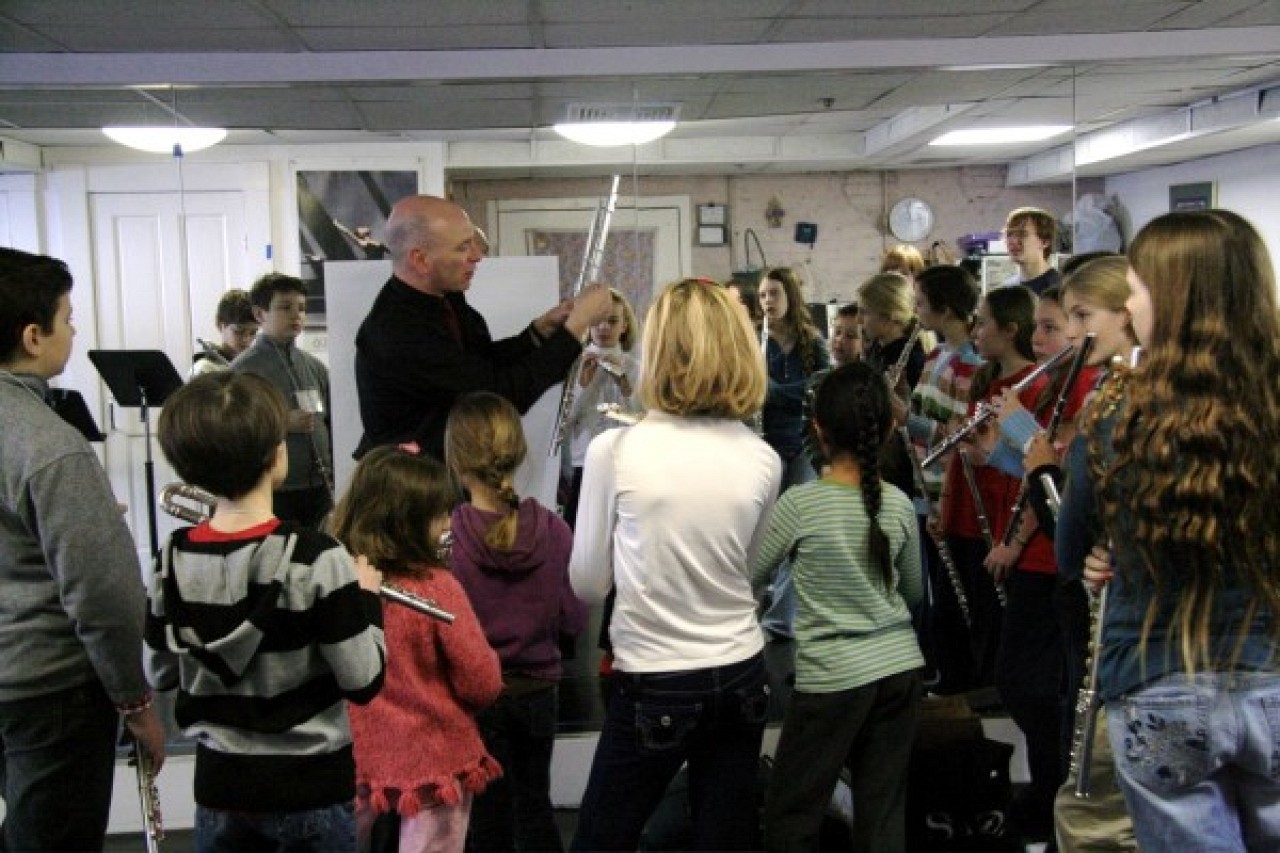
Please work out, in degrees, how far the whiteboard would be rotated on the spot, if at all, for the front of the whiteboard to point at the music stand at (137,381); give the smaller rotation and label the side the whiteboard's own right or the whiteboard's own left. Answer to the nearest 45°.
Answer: approximately 90° to the whiteboard's own right

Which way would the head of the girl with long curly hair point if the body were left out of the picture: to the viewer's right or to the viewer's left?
to the viewer's left

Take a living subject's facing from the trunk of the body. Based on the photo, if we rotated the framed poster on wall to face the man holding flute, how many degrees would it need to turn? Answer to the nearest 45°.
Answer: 0° — it already faces them

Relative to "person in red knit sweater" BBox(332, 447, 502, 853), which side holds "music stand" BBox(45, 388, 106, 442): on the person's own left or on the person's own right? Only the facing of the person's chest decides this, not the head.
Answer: on the person's own left

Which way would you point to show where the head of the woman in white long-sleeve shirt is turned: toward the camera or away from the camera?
away from the camera

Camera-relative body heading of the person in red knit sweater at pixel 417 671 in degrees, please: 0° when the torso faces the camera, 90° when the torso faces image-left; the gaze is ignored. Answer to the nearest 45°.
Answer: approximately 225°

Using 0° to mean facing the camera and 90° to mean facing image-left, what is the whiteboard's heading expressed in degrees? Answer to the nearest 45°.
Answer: approximately 0°

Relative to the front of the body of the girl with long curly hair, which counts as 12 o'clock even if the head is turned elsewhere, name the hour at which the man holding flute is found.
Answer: The man holding flute is roughly at 11 o'clock from the girl with long curly hair.

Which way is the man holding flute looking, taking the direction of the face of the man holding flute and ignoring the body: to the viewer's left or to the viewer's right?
to the viewer's right

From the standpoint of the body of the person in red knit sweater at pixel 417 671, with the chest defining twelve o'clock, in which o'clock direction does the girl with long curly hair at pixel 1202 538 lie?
The girl with long curly hair is roughly at 3 o'clock from the person in red knit sweater.

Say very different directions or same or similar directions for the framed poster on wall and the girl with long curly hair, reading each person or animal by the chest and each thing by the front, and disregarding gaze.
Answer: very different directions

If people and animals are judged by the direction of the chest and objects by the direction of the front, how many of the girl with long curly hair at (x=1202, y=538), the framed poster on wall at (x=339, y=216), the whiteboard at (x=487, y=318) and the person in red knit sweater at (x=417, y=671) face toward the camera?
2
